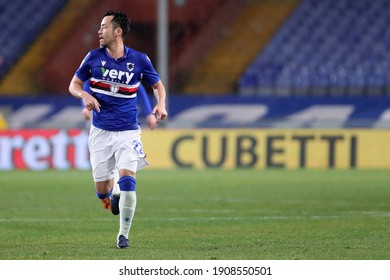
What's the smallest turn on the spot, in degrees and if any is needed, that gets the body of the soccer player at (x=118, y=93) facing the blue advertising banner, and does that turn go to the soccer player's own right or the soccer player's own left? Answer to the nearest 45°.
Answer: approximately 180°

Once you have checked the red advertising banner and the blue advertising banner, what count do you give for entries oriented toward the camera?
2

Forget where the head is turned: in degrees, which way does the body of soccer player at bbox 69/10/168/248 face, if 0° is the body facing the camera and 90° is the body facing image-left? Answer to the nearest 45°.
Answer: approximately 0°

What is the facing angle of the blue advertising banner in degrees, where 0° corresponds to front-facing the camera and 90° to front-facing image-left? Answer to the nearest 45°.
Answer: approximately 0°

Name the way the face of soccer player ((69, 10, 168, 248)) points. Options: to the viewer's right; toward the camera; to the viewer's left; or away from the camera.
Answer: to the viewer's left
